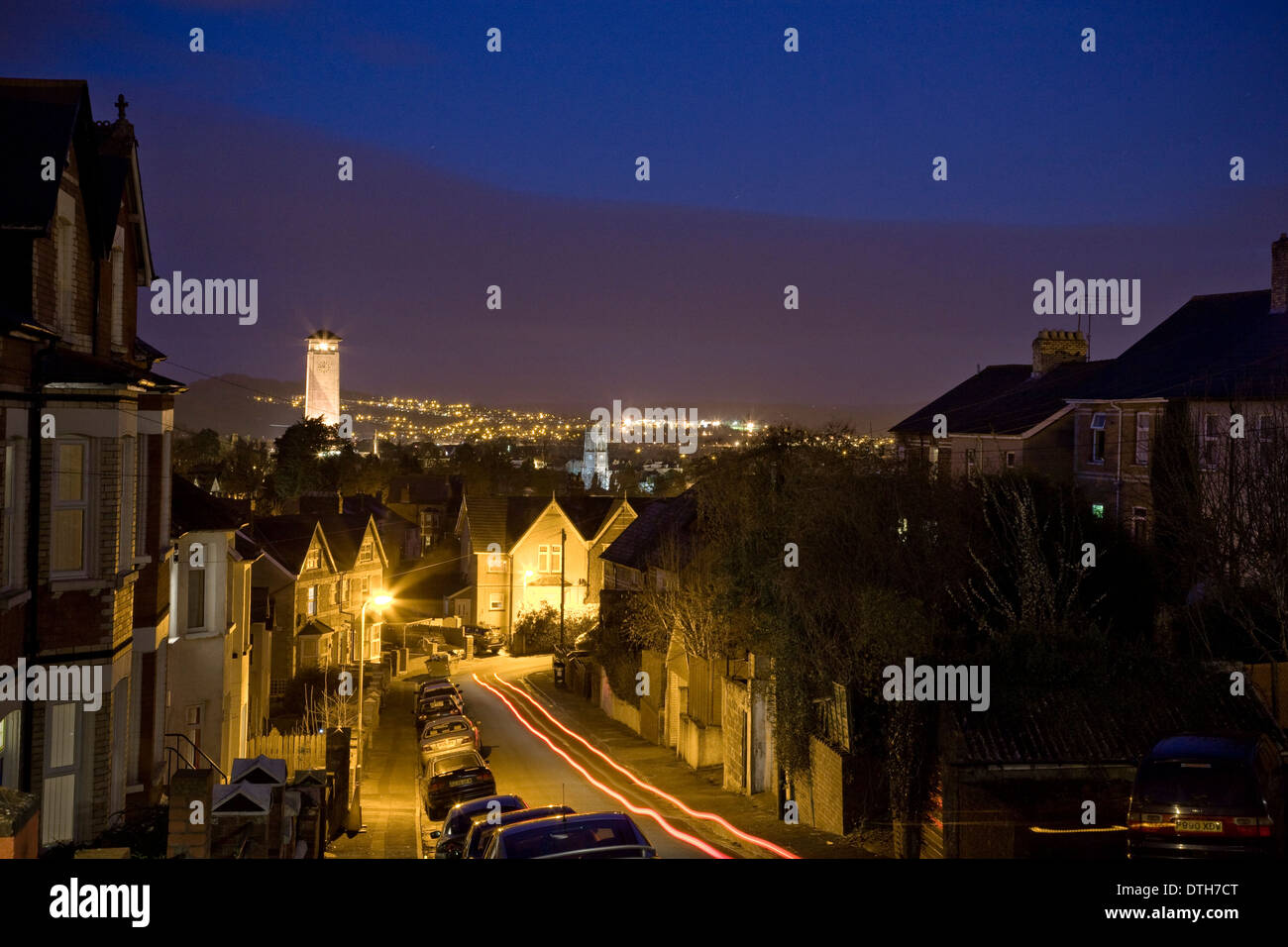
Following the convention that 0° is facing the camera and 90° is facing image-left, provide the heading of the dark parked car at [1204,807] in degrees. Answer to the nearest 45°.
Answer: approximately 180°

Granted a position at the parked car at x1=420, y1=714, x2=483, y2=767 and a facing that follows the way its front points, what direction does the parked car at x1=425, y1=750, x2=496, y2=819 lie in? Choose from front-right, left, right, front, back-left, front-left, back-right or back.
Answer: back

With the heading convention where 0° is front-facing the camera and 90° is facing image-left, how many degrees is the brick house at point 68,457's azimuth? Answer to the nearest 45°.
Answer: approximately 315°

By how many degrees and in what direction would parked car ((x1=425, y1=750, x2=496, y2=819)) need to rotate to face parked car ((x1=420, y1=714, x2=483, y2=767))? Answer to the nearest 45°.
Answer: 0° — it already faces it

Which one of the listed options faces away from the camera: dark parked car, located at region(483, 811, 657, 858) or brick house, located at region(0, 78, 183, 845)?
the dark parked car

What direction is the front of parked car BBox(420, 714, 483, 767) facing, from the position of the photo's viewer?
facing away from the viewer

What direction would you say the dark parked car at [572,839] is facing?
away from the camera

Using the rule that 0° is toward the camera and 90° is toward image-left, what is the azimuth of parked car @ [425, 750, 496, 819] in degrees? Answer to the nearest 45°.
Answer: approximately 180°

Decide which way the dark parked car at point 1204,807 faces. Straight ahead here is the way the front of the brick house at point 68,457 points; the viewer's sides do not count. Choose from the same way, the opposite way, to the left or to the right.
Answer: to the left
